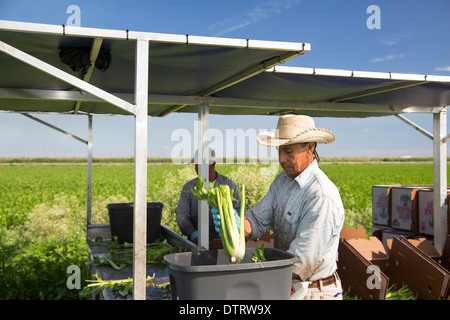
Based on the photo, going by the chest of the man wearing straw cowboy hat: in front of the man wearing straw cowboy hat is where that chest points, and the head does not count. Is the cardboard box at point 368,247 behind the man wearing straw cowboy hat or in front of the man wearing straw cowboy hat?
behind

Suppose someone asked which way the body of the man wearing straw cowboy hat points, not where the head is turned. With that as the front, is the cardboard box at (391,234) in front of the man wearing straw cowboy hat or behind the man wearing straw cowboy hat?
behind

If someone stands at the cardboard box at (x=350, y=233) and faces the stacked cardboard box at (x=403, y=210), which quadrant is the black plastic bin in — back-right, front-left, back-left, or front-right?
back-left

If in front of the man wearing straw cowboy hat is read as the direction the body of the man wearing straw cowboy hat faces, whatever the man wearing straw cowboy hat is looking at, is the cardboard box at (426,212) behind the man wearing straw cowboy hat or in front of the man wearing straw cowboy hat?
behind

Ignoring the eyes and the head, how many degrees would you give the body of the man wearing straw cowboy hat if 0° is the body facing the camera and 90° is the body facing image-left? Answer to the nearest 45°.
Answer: approximately 45°

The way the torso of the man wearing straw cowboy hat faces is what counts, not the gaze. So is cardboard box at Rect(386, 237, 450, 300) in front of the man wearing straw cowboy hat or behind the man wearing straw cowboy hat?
behind

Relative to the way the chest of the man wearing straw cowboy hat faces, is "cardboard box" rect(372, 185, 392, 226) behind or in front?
behind
